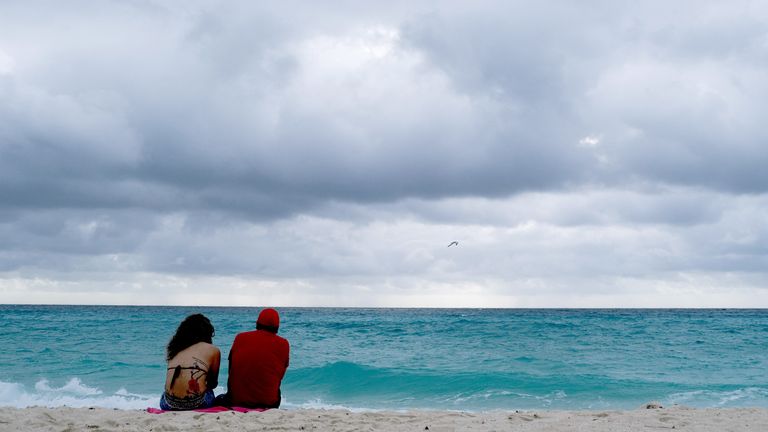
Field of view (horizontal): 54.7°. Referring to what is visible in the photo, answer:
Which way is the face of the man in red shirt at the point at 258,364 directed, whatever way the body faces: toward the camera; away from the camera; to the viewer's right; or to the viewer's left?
away from the camera

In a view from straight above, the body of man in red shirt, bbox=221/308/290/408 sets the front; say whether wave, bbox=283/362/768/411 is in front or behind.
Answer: in front

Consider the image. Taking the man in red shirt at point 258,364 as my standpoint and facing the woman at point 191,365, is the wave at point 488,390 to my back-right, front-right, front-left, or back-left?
back-right

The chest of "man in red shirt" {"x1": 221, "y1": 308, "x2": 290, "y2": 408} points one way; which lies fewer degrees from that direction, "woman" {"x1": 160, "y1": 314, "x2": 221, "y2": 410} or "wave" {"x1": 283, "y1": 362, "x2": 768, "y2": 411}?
the wave

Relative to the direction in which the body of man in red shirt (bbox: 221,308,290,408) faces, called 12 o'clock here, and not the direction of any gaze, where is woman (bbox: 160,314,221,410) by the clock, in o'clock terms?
The woman is roughly at 9 o'clock from the man in red shirt.

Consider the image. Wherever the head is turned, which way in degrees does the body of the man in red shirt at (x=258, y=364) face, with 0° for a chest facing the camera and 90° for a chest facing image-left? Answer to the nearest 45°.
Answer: approximately 180°

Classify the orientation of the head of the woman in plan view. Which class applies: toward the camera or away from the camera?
away from the camera
